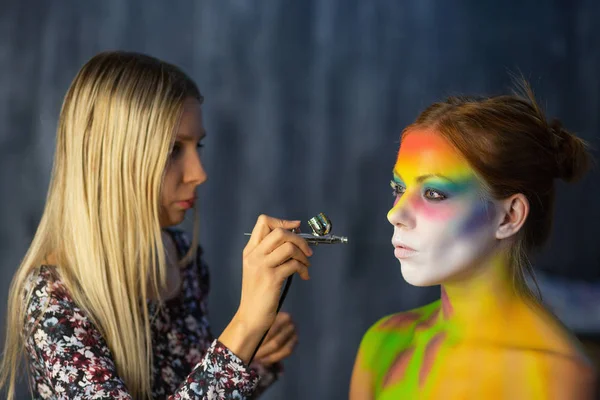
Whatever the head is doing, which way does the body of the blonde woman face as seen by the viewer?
to the viewer's right

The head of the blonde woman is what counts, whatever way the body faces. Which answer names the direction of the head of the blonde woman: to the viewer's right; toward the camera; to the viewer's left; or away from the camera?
to the viewer's right
